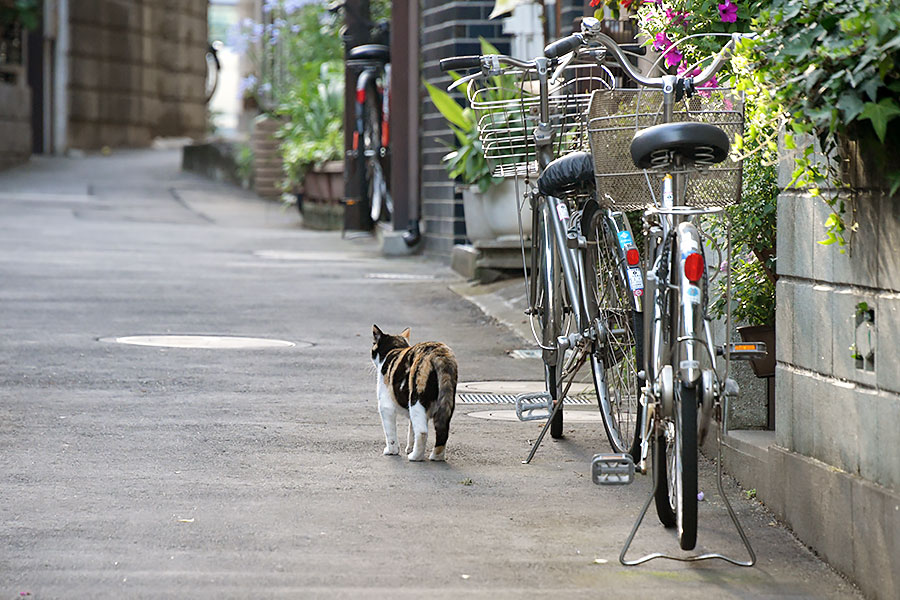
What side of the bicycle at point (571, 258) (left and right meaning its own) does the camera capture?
back

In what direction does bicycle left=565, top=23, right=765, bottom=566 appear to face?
away from the camera

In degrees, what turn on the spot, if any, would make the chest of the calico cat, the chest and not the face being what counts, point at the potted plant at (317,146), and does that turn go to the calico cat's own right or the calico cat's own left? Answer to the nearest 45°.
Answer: approximately 45° to the calico cat's own right

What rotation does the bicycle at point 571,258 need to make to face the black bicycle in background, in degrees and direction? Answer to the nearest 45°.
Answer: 0° — it already faces it

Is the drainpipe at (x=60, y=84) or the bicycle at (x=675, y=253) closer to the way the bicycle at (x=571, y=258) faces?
the drainpipe

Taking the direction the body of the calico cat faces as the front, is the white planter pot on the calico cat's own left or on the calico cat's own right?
on the calico cat's own right

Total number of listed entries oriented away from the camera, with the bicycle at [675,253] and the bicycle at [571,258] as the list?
2

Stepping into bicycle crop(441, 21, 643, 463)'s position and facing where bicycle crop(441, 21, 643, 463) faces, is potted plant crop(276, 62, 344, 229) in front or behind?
in front
